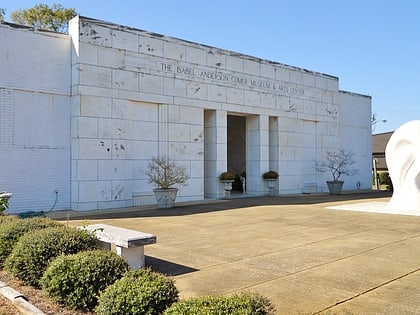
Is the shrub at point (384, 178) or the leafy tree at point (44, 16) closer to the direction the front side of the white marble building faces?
the shrub

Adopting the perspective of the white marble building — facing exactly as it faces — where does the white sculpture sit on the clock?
The white sculpture is roughly at 11 o'clock from the white marble building.

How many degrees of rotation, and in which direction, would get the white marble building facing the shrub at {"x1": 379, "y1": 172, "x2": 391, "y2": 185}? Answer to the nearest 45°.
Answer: approximately 90° to its left

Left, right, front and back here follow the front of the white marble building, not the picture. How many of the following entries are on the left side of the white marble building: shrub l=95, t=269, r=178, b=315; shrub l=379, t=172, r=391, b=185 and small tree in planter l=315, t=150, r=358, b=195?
2

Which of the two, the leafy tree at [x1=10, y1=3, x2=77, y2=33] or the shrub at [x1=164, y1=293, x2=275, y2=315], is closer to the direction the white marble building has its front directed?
the shrub

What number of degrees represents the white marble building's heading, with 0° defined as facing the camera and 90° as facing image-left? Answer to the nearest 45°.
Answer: approximately 315°

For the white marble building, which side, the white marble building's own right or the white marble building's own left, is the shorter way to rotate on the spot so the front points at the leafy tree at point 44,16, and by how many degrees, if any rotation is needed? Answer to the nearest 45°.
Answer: approximately 180°

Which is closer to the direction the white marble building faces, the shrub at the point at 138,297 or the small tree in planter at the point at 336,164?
the shrub

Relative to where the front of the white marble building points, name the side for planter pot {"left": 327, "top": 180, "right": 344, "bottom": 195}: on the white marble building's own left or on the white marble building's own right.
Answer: on the white marble building's own left

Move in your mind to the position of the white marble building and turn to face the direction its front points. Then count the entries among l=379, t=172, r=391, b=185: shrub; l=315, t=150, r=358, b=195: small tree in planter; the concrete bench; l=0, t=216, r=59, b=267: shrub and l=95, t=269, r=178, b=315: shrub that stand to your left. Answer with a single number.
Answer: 2

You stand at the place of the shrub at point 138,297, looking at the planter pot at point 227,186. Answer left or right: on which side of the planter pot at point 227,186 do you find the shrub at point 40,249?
left

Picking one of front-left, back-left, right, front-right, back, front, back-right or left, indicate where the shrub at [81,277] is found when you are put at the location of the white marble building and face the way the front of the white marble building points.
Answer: front-right

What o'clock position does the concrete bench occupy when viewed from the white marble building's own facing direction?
The concrete bench is roughly at 1 o'clock from the white marble building.

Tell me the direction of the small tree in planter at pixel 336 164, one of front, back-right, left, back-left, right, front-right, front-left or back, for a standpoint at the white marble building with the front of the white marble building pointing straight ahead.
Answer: left
